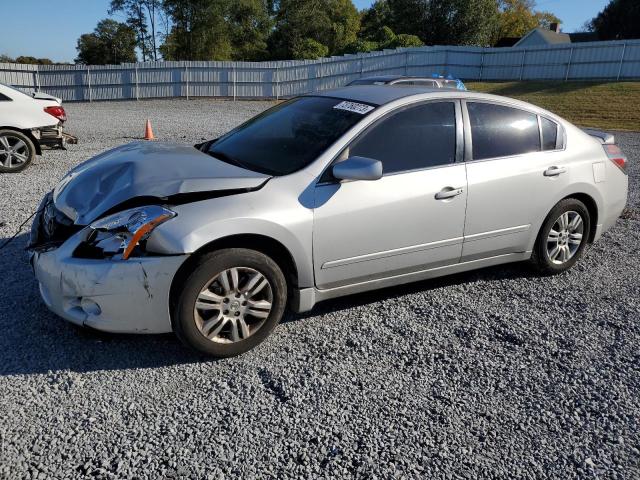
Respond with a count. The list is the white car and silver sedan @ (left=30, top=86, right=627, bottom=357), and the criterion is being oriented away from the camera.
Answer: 0

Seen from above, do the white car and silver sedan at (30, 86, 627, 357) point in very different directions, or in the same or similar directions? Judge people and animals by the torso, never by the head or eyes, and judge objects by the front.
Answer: same or similar directions

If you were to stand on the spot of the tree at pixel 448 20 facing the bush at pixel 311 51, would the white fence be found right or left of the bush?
left

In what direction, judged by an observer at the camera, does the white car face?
facing to the left of the viewer

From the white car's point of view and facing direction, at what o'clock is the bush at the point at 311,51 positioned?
The bush is roughly at 4 o'clock from the white car.

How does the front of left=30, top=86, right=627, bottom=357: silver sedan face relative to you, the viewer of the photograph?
facing the viewer and to the left of the viewer

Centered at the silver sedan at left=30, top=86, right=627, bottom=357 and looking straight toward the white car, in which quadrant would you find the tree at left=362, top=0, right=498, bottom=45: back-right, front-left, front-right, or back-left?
front-right

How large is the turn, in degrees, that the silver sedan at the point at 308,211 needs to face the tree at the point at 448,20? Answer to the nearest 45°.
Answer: approximately 135° to its right
